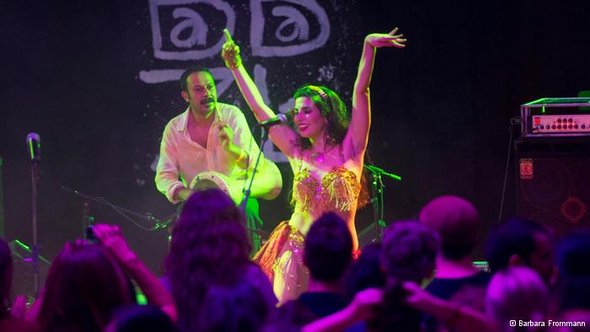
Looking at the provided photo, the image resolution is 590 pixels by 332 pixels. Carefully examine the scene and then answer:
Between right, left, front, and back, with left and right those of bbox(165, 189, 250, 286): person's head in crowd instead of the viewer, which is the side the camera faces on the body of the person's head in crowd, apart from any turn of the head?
back

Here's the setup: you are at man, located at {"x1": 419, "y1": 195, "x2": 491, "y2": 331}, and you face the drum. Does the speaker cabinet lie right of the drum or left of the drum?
right

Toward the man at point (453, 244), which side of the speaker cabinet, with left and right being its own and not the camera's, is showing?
front

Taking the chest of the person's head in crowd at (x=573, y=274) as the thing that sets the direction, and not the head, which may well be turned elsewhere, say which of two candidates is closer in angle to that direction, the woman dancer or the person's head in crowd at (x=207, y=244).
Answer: the woman dancer

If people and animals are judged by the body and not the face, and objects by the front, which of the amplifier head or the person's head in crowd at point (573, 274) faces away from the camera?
the person's head in crowd

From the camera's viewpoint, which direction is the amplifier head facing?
toward the camera

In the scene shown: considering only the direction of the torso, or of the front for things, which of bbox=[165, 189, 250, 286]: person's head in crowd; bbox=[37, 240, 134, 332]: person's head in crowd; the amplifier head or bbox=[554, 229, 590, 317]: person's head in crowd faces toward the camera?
the amplifier head

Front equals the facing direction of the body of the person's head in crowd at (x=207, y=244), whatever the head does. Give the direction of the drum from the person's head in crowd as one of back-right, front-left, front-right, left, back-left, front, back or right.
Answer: front

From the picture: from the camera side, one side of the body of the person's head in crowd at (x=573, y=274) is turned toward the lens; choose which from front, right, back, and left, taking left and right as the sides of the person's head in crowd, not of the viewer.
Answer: back

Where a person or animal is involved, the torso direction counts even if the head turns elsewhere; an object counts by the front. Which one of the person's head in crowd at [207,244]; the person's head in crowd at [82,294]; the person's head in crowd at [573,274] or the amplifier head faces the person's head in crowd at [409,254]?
the amplifier head

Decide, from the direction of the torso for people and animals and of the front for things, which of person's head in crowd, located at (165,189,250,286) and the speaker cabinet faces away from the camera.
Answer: the person's head in crowd

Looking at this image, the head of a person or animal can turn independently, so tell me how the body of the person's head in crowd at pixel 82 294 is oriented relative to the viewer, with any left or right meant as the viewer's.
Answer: facing away from the viewer

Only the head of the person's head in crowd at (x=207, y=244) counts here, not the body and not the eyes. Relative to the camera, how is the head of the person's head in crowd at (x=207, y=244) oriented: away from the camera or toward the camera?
away from the camera

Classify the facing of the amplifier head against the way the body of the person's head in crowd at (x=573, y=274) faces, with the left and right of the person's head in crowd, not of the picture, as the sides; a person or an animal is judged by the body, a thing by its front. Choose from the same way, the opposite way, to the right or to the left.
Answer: the opposite way

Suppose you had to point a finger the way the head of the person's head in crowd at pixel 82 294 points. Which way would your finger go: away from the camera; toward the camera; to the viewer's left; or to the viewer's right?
away from the camera

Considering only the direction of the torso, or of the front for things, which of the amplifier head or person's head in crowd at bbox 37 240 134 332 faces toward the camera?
the amplifier head
